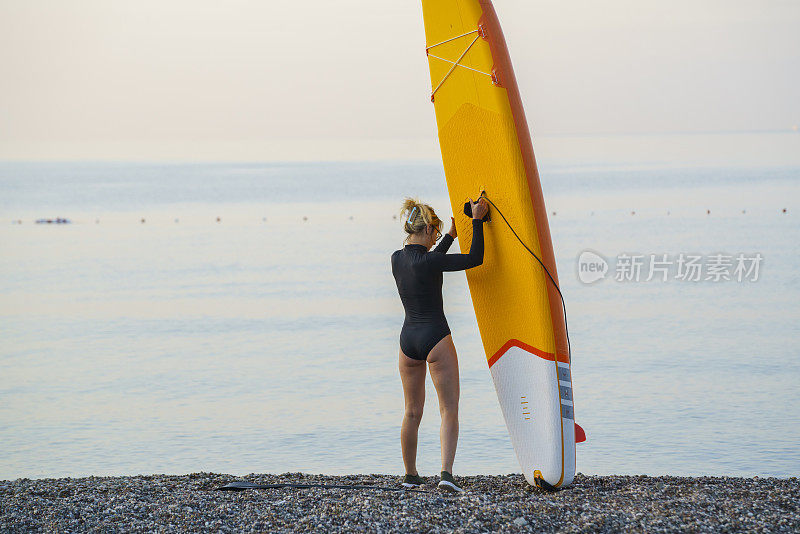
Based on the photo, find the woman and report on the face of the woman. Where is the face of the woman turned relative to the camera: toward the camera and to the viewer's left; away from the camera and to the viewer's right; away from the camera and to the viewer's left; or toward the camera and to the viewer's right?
away from the camera and to the viewer's right

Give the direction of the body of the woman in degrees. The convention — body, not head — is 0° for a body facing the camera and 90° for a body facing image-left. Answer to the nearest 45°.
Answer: approximately 225°
